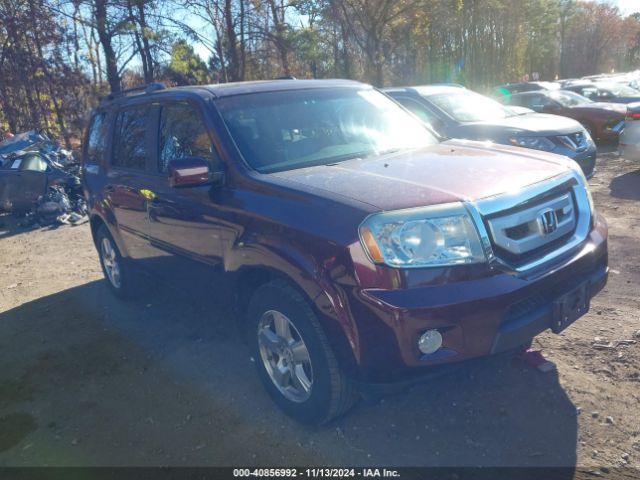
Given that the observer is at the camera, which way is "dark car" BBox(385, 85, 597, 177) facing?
facing the viewer and to the right of the viewer

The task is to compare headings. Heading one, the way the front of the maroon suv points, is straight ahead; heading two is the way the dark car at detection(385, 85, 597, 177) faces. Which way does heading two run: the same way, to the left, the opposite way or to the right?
the same way

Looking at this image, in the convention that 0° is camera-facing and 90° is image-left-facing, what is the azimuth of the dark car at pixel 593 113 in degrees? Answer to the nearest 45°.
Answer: approximately 315°

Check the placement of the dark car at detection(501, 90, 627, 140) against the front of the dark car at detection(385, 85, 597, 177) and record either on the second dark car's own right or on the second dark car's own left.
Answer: on the second dark car's own left

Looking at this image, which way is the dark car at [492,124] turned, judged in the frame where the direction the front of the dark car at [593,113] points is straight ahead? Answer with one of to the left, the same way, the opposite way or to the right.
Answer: the same way

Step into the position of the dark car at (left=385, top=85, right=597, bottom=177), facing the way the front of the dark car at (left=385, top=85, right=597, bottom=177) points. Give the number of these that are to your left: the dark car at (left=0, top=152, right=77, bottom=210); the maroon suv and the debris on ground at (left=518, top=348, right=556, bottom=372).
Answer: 0

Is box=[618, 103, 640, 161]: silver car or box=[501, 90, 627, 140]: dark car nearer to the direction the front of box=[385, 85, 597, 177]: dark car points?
the silver car

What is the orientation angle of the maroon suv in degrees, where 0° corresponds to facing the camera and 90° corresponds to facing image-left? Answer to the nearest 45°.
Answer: approximately 315°

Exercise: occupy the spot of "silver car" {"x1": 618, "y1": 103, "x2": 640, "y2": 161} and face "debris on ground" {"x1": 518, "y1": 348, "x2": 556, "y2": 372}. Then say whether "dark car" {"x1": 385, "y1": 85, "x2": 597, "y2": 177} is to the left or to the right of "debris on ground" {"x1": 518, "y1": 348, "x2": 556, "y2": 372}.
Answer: right

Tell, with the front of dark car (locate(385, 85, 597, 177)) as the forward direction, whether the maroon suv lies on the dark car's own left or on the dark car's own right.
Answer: on the dark car's own right

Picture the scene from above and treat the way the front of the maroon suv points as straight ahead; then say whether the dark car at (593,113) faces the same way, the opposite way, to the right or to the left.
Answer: the same way

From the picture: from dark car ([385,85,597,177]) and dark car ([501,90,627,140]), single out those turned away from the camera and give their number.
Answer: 0

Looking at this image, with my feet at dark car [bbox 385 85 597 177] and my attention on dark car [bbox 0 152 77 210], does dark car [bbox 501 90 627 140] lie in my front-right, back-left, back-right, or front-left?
back-right

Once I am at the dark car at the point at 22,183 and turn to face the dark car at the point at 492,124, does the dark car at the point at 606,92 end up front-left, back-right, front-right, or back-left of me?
front-left
